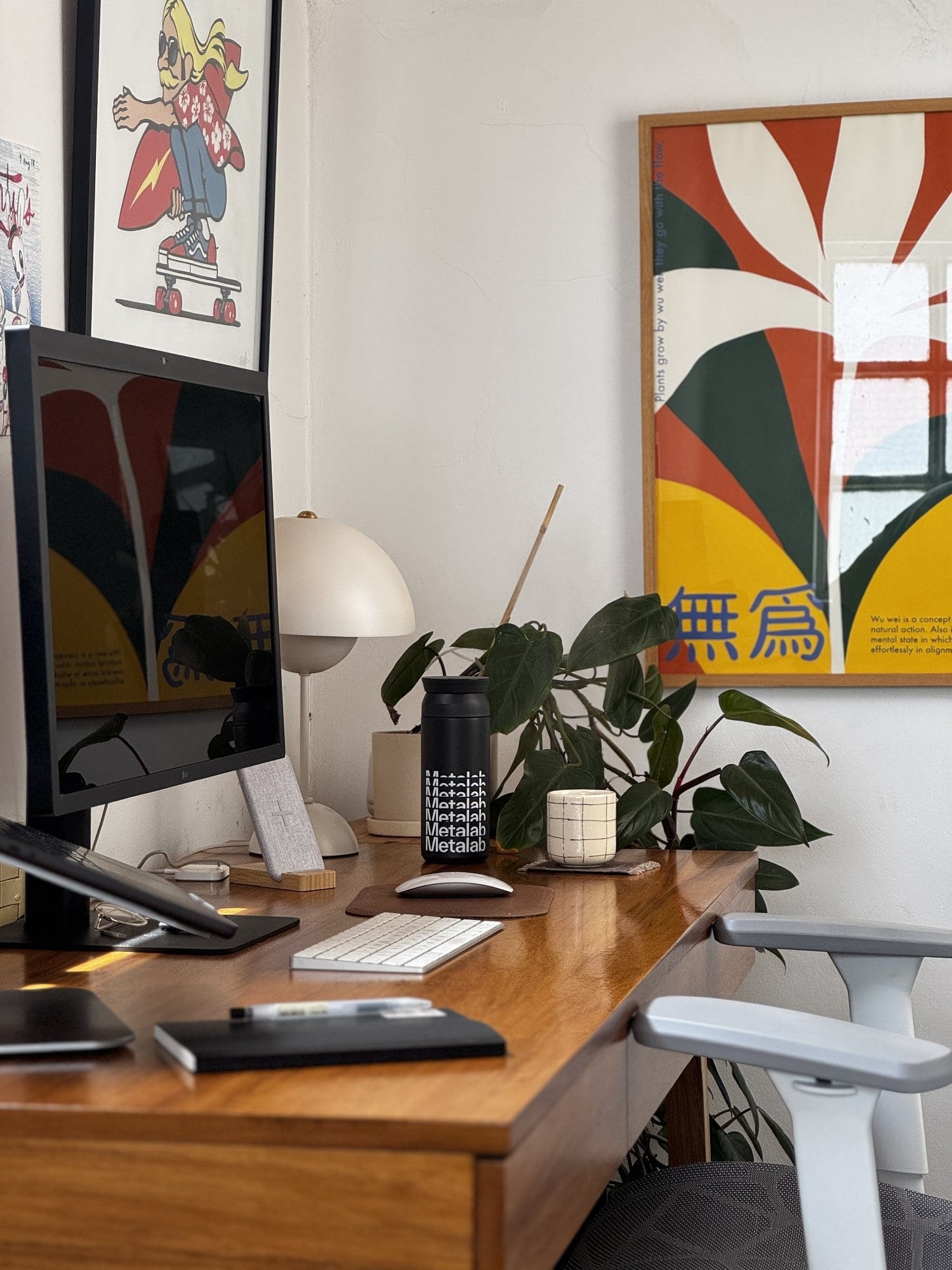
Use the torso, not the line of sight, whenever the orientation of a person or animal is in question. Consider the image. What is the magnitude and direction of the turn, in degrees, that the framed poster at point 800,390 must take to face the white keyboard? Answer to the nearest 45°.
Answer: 0° — it already faces it

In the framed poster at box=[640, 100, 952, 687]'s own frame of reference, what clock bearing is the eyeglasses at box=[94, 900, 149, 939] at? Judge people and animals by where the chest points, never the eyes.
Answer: The eyeglasses is roughly at 1 o'clock from the framed poster.

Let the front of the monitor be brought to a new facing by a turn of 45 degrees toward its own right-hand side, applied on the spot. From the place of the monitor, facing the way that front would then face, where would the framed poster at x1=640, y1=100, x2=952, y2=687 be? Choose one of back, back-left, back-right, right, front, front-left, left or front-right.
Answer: back-left

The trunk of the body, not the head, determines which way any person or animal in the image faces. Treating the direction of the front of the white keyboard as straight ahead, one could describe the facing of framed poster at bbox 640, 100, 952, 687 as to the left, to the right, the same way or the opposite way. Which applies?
to the right

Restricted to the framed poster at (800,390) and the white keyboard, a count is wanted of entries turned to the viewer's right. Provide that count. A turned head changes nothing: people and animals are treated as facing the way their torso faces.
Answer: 1

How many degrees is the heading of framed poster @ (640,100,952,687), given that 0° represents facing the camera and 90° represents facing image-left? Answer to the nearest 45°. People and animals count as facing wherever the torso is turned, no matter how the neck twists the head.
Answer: approximately 0°

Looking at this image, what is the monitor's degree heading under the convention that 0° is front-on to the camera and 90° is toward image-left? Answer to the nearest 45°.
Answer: approximately 315°

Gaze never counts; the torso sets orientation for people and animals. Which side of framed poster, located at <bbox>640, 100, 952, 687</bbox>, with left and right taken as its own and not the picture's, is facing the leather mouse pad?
front

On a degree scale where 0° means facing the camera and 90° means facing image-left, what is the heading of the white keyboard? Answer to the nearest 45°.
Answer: approximately 270°
